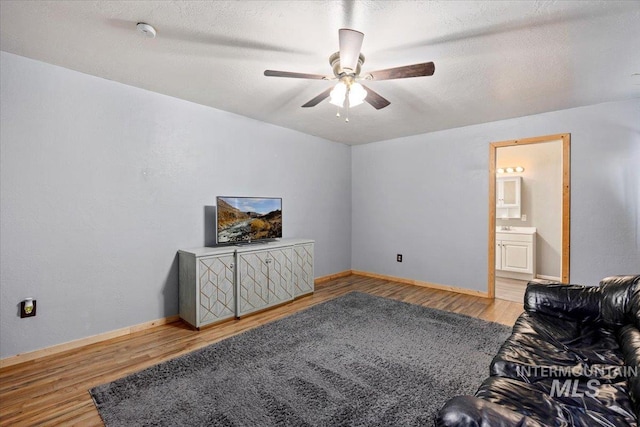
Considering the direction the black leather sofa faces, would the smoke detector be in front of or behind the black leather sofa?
in front

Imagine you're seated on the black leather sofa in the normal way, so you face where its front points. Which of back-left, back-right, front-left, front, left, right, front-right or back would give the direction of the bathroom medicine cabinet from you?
right

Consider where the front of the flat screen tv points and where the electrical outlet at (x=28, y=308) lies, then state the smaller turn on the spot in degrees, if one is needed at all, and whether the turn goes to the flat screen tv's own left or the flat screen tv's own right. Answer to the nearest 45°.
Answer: approximately 90° to the flat screen tv's own right

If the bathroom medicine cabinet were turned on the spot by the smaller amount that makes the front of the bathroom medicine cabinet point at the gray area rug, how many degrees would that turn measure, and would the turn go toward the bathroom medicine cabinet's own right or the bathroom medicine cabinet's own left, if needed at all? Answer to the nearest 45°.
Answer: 0° — it already faces it

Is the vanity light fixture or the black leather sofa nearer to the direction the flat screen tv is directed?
the black leather sofa

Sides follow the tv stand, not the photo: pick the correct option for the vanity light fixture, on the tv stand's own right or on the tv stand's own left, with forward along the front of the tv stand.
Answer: on the tv stand's own left

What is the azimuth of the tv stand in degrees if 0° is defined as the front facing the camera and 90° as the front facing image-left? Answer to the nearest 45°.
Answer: approximately 315°

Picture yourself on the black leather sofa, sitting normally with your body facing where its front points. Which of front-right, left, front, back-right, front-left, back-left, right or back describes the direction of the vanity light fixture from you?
right

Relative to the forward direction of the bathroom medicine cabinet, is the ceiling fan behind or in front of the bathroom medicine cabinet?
in front

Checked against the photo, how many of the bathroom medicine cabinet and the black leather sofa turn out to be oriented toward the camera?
1

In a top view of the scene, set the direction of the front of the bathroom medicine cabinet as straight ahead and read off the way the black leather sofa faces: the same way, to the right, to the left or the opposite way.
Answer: to the right

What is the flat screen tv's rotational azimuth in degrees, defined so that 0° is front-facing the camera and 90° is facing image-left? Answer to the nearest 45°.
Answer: approximately 315°

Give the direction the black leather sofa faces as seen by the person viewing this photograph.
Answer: facing to the left of the viewer

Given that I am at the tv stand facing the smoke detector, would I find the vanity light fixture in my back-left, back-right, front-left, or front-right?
back-left

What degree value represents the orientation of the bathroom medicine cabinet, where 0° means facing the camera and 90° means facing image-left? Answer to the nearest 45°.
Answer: approximately 0°
